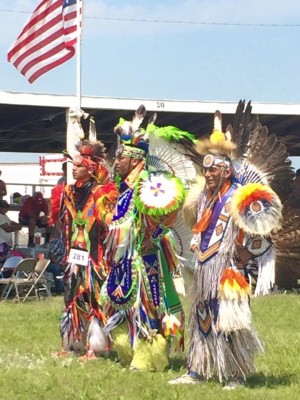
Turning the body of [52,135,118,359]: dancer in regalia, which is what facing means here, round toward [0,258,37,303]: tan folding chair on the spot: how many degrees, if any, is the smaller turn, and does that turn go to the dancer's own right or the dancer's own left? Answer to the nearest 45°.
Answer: approximately 135° to the dancer's own right

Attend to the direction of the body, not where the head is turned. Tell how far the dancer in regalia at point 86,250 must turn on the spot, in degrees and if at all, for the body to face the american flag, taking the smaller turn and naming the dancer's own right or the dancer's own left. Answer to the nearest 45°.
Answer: approximately 135° to the dancer's own right

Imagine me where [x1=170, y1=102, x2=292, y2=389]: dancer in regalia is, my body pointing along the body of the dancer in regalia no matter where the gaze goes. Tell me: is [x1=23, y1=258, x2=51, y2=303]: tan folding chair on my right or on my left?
on my right

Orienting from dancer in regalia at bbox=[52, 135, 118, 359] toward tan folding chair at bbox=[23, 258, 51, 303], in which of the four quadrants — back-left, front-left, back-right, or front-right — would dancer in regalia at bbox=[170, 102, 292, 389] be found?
back-right
